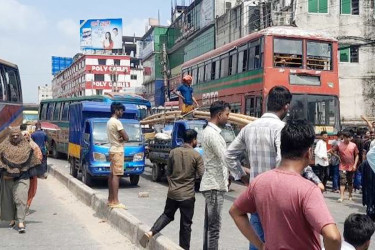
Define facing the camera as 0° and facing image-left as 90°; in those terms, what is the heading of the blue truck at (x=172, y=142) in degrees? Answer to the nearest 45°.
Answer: approximately 315°

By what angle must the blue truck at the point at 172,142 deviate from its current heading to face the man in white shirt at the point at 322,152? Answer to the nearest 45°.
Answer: approximately 45° to its left

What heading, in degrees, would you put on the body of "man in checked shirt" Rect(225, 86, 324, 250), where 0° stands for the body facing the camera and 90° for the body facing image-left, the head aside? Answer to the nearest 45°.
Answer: approximately 225°

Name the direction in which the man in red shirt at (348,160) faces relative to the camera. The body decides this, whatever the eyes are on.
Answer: toward the camera

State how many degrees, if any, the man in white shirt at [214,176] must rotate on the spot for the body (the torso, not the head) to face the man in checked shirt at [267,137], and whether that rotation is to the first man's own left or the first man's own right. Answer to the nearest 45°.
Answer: approximately 90° to the first man's own right

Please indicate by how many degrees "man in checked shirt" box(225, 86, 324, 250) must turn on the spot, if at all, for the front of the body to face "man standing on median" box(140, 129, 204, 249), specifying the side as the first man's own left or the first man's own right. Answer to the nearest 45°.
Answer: approximately 90° to the first man's own left

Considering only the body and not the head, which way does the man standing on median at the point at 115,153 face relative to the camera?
to the viewer's right

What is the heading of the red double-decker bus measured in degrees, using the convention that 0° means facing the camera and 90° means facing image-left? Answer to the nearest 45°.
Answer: approximately 315°

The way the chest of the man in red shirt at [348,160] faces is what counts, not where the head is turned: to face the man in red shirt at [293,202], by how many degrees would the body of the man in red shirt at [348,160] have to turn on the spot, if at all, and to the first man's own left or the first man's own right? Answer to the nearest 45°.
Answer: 0° — they already face them

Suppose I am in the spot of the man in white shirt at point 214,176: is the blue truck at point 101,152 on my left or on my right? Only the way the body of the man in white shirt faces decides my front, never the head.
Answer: on my left

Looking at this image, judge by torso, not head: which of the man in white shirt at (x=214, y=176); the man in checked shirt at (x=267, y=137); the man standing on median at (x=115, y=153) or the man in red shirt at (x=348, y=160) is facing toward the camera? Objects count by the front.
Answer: the man in red shirt

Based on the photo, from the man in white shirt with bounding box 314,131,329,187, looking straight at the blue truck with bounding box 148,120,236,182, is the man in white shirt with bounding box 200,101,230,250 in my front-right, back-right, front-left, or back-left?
front-left

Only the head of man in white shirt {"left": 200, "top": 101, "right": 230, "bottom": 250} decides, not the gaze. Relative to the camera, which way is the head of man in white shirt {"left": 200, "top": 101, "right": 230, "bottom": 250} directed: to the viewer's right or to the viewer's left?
to the viewer's right

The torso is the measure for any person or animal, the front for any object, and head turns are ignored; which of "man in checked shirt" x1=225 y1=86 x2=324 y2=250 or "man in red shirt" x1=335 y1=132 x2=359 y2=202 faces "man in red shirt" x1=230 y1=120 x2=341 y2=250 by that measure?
"man in red shirt" x1=335 y1=132 x2=359 y2=202
